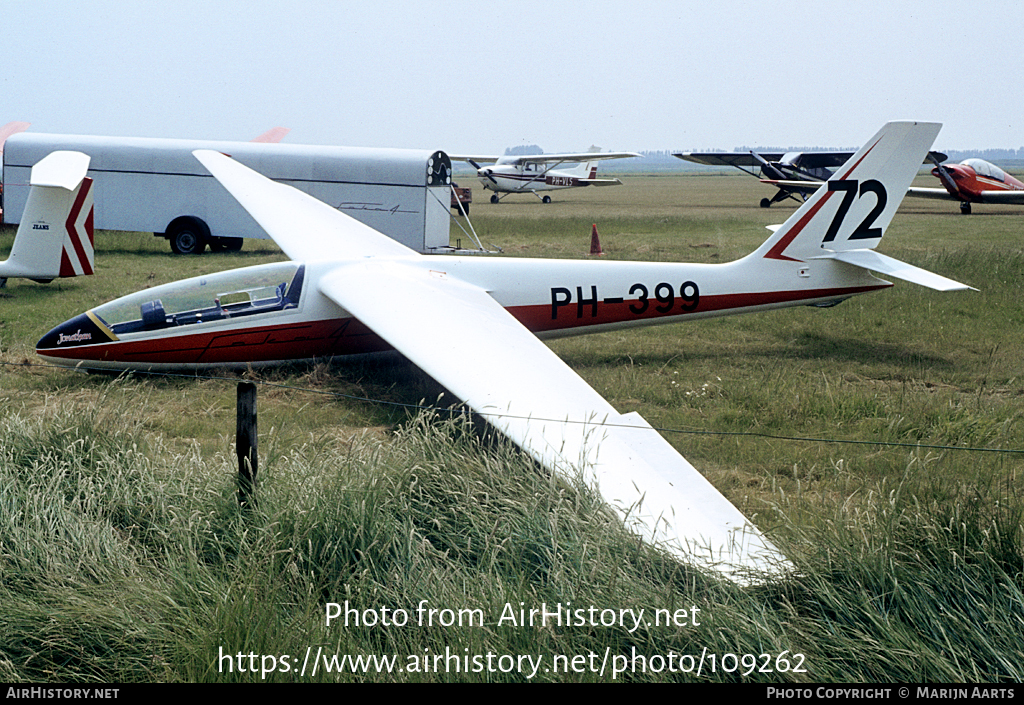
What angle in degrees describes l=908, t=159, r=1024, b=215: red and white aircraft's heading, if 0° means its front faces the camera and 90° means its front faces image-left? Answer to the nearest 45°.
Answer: approximately 45°

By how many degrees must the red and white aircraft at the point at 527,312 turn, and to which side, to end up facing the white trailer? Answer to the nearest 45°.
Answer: approximately 90° to its right

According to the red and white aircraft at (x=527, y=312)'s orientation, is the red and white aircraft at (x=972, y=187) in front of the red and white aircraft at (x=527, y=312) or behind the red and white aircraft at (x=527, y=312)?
behind

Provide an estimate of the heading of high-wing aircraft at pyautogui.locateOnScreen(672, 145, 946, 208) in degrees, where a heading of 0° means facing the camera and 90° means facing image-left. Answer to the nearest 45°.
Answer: approximately 45°

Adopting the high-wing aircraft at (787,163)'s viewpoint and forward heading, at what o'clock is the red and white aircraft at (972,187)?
The red and white aircraft is roughly at 8 o'clock from the high-wing aircraft.

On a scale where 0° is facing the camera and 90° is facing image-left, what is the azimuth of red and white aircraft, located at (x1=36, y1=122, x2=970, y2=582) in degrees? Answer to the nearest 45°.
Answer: approximately 45°
